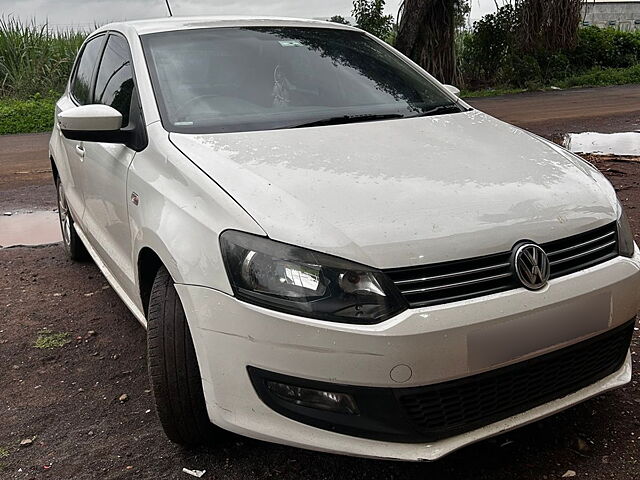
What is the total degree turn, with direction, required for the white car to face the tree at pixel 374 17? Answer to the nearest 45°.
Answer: approximately 135° to its left

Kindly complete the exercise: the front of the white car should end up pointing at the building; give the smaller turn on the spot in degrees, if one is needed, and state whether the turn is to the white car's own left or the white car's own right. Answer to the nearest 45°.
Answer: approximately 135° to the white car's own left

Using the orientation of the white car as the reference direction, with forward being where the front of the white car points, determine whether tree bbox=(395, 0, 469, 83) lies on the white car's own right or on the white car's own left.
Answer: on the white car's own left

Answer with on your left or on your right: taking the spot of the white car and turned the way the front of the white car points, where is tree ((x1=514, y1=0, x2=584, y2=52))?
on your left

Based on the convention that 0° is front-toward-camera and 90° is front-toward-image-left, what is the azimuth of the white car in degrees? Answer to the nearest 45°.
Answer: approximately 315°
